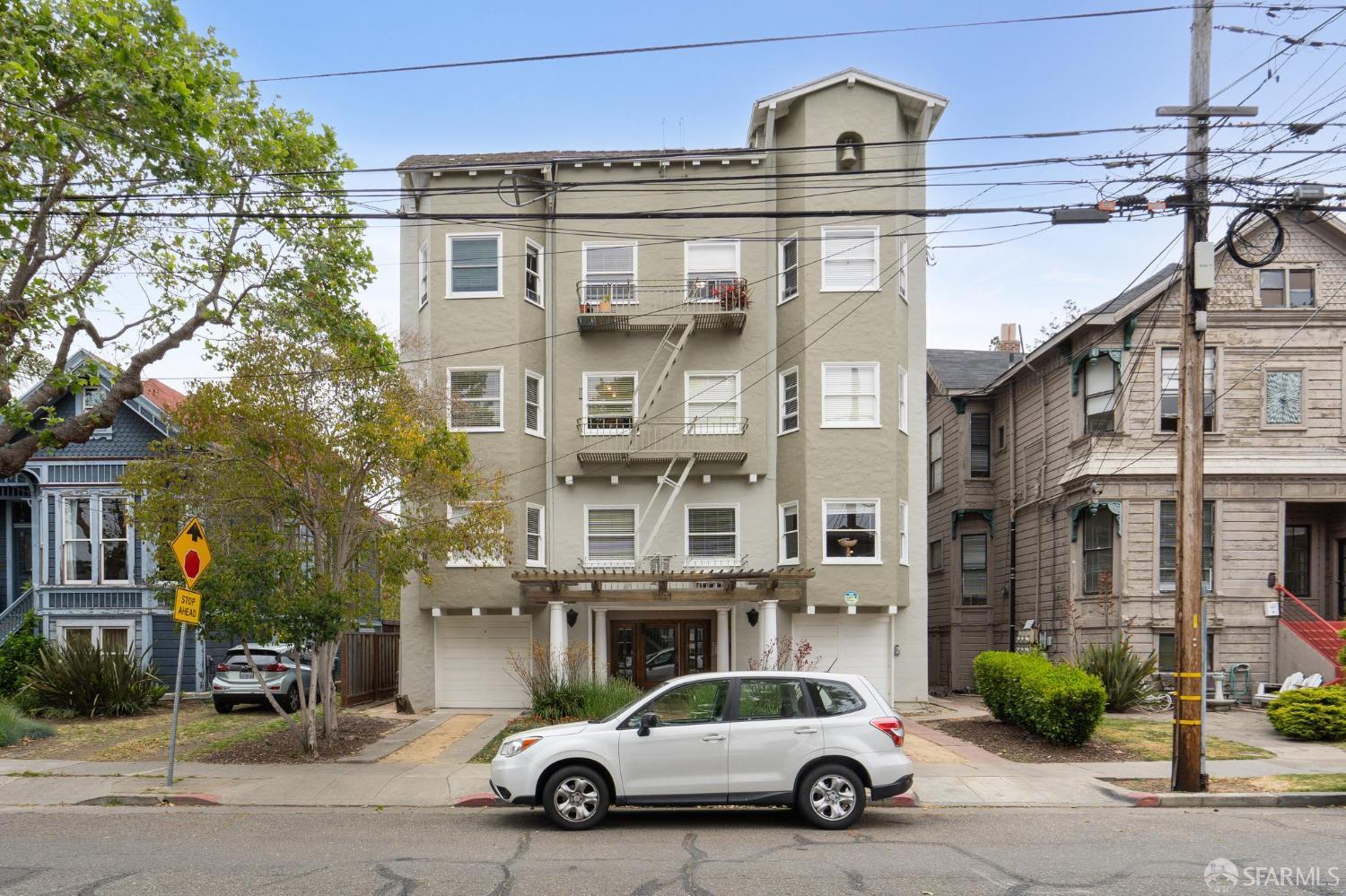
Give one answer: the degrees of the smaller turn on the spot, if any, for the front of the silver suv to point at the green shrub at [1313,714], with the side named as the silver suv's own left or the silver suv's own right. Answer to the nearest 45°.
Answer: approximately 90° to the silver suv's own right

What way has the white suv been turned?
to the viewer's left

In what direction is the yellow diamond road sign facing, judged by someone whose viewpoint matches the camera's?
facing the viewer and to the right of the viewer

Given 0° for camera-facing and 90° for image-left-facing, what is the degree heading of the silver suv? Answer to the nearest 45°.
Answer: approximately 225°

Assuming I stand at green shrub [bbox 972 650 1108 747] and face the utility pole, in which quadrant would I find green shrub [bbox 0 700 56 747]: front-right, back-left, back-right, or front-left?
back-right

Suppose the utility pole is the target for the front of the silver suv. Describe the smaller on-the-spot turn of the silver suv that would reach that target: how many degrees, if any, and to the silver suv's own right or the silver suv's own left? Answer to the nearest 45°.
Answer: approximately 90° to the silver suv's own right

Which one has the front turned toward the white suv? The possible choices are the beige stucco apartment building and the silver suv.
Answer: the beige stucco apartment building

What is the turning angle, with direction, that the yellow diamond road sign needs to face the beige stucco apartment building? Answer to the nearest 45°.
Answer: approximately 90° to its left

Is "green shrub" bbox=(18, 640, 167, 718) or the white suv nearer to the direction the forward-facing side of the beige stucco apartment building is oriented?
the white suv

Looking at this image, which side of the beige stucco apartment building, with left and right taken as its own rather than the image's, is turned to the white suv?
front

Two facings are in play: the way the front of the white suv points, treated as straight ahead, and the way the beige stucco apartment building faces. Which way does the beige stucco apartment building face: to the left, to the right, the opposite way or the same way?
to the left
